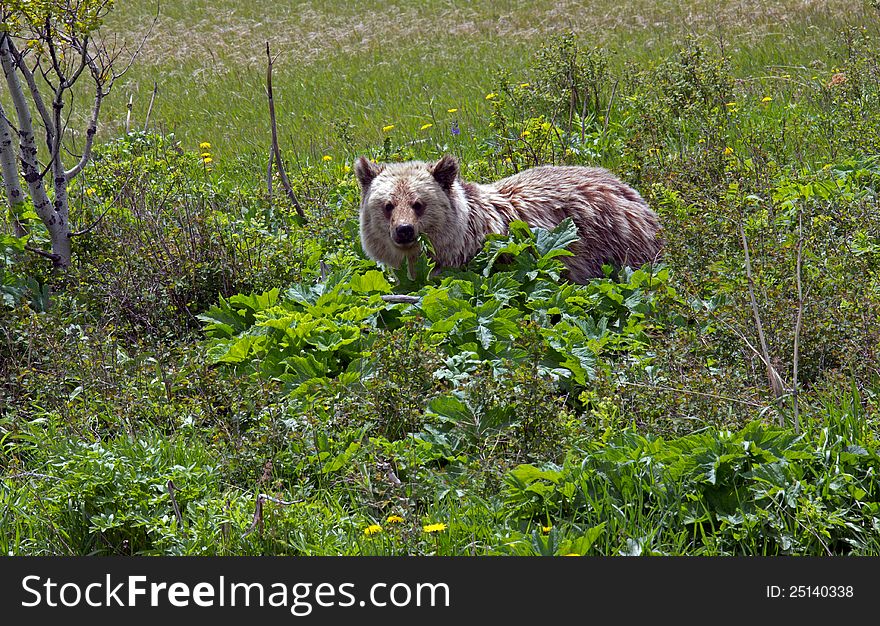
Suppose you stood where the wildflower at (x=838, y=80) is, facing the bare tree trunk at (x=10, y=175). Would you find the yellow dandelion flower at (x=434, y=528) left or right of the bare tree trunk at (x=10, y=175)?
left

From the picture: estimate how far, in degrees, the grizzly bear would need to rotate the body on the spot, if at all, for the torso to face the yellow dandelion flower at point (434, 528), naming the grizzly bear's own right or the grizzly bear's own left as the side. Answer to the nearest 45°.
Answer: approximately 90° to the grizzly bear's own left

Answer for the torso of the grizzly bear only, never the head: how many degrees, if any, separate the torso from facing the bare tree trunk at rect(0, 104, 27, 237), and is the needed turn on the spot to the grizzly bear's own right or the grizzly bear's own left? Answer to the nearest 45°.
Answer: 0° — it already faces it

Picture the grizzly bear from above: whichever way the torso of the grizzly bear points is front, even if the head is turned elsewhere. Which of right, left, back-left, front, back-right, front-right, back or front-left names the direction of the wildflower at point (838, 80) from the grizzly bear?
back-right

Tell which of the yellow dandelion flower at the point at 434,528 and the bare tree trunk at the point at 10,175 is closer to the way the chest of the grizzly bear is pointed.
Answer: the bare tree trunk

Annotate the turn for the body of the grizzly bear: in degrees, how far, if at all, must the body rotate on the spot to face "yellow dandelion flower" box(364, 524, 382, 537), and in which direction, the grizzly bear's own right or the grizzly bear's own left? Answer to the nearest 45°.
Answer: approximately 90° to the grizzly bear's own left

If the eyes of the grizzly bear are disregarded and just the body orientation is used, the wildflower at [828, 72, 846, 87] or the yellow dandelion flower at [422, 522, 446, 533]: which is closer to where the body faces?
the yellow dandelion flower

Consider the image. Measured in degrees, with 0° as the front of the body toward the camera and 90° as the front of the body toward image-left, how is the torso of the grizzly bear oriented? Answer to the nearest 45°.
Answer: approximately 90°
